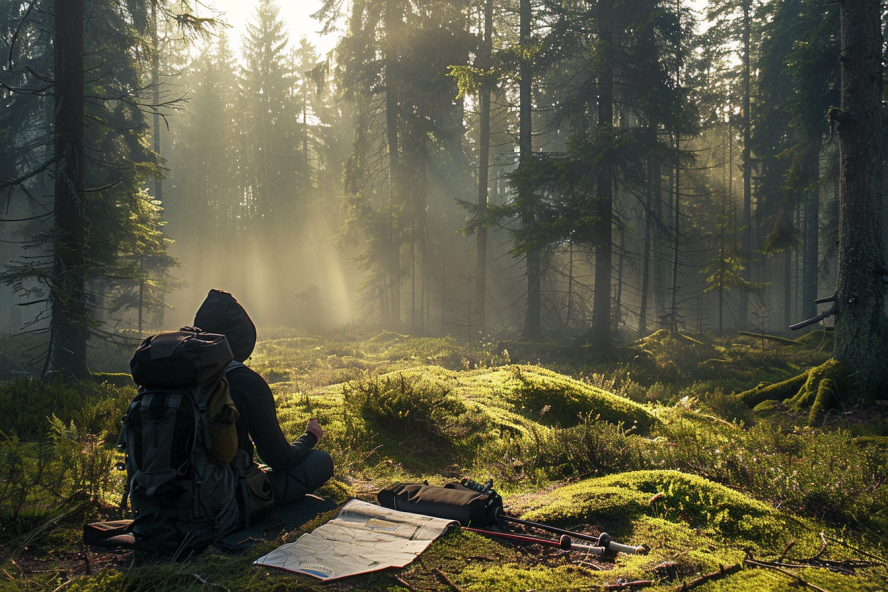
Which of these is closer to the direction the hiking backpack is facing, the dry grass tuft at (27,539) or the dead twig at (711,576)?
the dry grass tuft

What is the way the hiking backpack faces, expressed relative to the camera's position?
facing the viewer and to the left of the viewer

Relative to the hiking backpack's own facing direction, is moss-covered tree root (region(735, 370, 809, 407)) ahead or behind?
behind

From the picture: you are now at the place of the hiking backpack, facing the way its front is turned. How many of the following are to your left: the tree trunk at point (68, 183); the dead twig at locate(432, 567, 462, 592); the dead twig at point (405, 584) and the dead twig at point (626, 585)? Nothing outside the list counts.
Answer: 3

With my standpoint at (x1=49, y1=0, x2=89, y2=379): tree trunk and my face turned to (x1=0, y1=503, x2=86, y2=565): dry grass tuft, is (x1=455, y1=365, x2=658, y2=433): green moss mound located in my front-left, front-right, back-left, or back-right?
front-left

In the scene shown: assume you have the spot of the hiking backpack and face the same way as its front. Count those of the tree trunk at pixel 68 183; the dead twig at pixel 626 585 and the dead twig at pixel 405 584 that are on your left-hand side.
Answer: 2

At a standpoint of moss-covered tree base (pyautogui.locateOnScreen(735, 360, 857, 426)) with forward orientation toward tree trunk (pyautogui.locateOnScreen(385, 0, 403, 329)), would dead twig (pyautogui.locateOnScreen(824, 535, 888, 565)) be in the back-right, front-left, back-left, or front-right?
back-left

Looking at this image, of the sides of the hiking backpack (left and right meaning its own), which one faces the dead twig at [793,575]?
left

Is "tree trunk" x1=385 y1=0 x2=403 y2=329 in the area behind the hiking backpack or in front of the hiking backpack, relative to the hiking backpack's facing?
behind

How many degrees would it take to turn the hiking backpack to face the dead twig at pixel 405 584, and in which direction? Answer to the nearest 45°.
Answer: approximately 90° to its left

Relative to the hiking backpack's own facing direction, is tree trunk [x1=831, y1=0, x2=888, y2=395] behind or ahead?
behind

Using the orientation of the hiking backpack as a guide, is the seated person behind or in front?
behind

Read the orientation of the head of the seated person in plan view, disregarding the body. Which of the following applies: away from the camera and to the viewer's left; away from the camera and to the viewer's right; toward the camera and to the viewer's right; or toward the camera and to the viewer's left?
away from the camera and to the viewer's right
